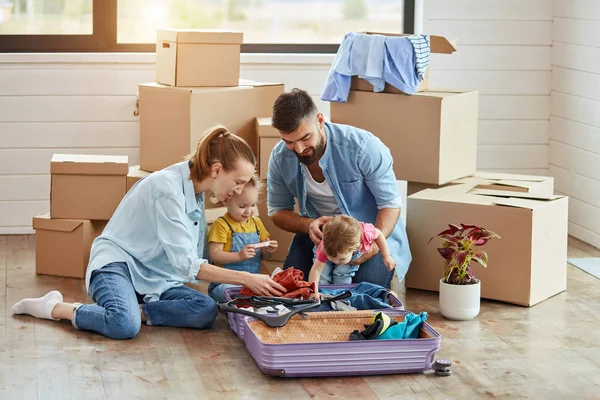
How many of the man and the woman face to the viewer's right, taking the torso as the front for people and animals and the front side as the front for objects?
1

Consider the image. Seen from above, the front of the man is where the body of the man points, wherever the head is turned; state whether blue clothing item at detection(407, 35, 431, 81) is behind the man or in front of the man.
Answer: behind

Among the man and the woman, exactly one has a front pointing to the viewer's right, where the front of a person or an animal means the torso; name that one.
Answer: the woman

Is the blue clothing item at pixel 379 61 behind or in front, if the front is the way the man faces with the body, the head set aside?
behind

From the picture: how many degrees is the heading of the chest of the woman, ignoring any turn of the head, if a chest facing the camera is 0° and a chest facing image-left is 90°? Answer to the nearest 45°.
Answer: approximately 270°

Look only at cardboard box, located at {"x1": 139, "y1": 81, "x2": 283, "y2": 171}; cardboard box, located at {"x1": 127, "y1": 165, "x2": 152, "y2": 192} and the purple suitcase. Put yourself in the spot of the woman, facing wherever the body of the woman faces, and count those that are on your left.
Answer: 2

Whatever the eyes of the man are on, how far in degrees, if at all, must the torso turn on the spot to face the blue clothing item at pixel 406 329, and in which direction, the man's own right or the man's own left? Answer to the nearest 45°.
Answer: approximately 45° to the man's own left

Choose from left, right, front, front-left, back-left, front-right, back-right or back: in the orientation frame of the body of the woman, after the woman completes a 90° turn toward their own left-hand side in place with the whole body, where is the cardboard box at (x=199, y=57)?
front

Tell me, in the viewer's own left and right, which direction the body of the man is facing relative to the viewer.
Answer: facing the viewer and to the left of the viewer

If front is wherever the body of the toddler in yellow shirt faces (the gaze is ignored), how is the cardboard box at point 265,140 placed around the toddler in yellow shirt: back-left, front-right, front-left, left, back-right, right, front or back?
back-left

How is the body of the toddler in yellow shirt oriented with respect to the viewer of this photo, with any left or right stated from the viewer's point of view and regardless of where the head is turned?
facing the viewer and to the right of the viewer

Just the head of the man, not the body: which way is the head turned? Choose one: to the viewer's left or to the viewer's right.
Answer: to the viewer's left
